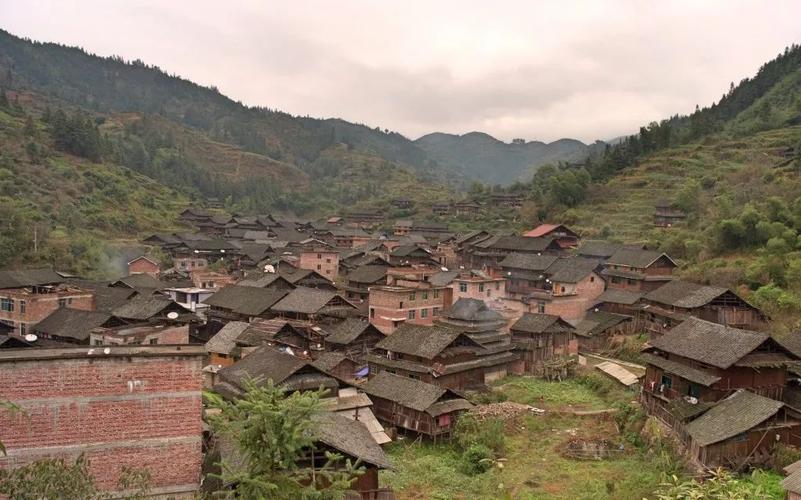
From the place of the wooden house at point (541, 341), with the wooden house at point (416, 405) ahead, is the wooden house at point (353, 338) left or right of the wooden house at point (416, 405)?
right

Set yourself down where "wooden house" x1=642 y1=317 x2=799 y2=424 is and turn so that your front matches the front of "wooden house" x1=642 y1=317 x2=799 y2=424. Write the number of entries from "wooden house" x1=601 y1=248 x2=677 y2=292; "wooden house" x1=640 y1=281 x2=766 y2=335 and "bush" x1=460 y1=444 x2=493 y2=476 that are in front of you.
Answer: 1

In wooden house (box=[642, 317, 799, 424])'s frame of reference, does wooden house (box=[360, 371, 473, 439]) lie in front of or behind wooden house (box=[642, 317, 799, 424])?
in front

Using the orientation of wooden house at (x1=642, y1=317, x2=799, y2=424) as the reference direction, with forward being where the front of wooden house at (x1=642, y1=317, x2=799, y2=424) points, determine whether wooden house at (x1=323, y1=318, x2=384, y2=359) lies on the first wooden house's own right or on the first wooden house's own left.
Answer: on the first wooden house's own right

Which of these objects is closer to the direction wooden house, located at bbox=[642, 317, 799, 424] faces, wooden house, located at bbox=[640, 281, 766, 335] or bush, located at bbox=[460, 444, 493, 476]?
the bush

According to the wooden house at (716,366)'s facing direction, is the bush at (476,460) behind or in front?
in front

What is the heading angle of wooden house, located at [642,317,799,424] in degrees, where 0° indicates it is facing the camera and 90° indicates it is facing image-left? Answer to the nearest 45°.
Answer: approximately 45°

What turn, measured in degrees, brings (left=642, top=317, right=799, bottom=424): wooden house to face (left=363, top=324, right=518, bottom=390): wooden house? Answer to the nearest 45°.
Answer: approximately 45° to its right

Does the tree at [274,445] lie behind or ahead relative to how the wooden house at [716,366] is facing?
ahead

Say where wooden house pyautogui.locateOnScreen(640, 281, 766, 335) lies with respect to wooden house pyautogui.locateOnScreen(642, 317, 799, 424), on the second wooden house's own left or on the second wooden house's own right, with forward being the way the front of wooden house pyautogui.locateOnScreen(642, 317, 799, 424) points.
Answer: on the second wooden house's own right
